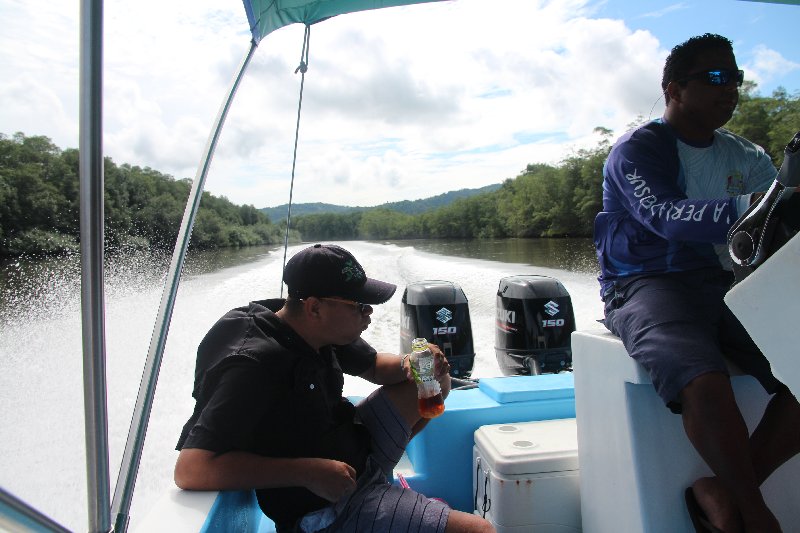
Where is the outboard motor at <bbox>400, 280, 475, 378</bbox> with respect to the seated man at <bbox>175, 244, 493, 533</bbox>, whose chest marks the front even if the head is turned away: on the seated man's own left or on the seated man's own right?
on the seated man's own left

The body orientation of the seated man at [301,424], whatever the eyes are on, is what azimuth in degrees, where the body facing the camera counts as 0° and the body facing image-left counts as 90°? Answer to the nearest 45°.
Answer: approximately 315°

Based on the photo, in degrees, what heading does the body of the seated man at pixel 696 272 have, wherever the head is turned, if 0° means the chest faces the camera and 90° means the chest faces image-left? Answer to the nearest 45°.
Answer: approximately 315°

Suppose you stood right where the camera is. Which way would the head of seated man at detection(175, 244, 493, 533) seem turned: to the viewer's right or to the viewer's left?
to the viewer's right

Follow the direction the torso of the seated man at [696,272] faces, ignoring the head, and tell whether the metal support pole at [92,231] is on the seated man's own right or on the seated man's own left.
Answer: on the seated man's own right

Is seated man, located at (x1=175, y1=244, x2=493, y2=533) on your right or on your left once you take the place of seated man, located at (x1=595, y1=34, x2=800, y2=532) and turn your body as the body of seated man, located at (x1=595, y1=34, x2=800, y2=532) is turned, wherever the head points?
on your right

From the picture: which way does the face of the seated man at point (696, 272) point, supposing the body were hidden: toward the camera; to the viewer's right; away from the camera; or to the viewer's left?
to the viewer's right

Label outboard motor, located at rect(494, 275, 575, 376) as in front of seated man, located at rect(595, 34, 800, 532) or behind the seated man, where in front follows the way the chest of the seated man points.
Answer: behind
